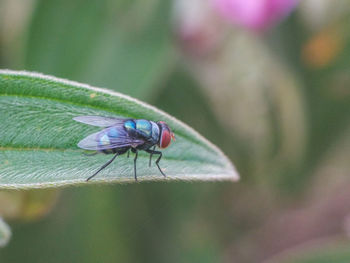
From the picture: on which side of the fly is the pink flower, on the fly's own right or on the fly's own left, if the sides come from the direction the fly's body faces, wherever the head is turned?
on the fly's own left

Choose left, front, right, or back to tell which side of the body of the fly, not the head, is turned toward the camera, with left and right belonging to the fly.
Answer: right
